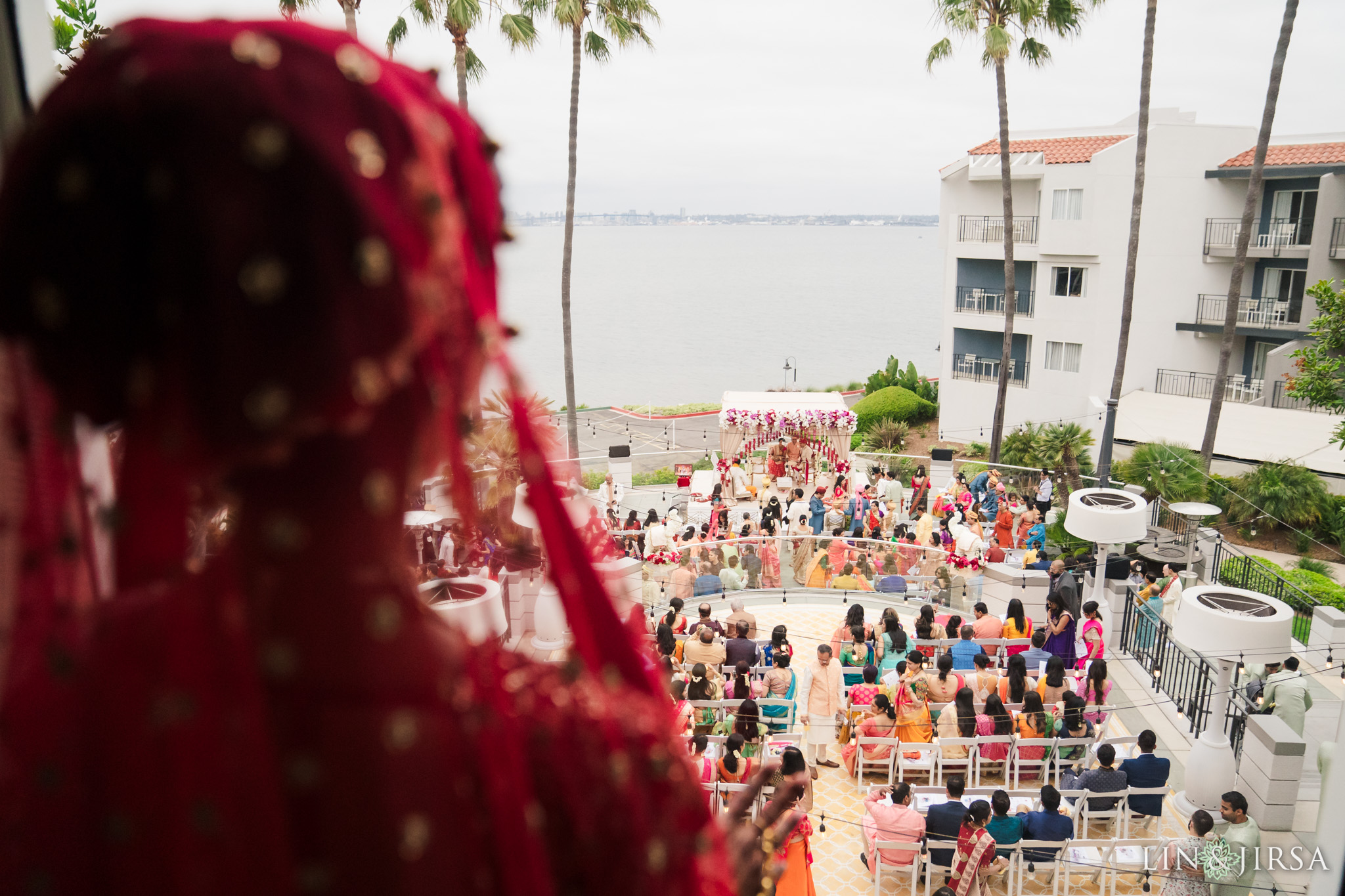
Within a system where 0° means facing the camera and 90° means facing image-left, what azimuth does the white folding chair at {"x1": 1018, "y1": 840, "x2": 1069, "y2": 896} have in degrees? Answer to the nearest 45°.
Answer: approximately 180°

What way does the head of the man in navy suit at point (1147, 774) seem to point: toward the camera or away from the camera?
away from the camera

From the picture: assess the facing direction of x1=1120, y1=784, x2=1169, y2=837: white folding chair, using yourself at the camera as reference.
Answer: facing away from the viewer

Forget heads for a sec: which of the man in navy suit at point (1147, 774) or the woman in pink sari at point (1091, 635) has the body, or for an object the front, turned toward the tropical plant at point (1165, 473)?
the man in navy suit

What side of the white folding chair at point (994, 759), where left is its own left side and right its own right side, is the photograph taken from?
back

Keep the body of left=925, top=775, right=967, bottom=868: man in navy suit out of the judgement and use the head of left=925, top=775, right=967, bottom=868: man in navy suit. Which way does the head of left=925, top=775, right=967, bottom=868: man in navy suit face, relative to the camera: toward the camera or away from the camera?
away from the camera

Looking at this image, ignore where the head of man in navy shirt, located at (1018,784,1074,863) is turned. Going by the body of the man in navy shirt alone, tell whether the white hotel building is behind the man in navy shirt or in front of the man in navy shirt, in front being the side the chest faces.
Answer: in front

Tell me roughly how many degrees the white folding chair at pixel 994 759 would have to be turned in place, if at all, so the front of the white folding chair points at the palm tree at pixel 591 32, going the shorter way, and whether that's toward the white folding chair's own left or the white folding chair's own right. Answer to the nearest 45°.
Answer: approximately 45° to the white folding chair's own left

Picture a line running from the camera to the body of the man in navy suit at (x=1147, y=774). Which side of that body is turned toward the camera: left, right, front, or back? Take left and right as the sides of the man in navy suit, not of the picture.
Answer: back

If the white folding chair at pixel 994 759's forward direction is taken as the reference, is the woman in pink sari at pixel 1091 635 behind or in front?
in front

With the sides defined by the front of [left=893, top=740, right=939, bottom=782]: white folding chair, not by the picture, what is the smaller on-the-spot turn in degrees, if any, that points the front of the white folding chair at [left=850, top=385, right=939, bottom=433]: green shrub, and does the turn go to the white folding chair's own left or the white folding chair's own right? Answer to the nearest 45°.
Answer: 0° — it already faces it

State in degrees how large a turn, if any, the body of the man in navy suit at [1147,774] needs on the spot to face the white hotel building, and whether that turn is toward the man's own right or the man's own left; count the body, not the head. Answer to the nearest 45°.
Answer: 0° — they already face it

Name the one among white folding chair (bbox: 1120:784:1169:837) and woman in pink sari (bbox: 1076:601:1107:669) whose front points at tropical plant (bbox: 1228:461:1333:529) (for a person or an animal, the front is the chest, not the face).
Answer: the white folding chair

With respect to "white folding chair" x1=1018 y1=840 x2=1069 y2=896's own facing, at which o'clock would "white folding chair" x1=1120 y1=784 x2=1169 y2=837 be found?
"white folding chair" x1=1120 y1=784 x2=1169 y2=837 is roughly at 1 o'clock from "white folding chair" x1=1018 y1=840 x2=1069 y2=896.

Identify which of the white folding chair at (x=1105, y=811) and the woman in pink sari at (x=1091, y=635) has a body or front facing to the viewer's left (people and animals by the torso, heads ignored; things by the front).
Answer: the woman in pink sari

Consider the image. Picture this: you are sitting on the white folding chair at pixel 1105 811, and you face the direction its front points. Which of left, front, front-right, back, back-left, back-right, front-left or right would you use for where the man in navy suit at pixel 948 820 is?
back-left

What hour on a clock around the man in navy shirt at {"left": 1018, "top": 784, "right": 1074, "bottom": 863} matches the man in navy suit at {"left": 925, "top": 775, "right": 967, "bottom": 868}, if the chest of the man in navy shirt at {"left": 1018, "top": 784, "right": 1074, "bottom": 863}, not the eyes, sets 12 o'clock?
the man in navy suit at {"left": 925, "top": 775, "right": 967, "bottom": 868} is roughly at 8 o'clock from the man in navy shirt at {"left": 1018, "top": 784, "right": 1074, "bottom": 863}.
